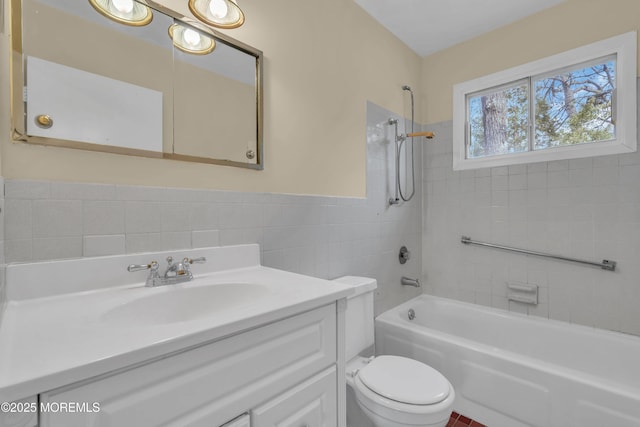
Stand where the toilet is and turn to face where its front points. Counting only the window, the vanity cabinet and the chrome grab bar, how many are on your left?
2

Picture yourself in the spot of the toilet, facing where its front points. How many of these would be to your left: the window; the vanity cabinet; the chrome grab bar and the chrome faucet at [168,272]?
2

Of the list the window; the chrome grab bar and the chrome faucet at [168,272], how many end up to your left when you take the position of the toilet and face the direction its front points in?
2

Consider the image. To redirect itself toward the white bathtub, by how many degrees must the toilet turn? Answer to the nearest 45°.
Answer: approximately 90° to its left

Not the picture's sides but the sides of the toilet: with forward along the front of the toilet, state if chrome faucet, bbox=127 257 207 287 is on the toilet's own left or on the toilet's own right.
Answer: on the toilet's own right

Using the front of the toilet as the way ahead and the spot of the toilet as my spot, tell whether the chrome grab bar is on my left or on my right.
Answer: on my left

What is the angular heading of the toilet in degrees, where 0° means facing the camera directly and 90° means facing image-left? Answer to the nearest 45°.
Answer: approximately 315°

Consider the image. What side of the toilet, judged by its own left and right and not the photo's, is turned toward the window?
left

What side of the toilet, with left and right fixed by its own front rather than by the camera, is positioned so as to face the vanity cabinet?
right
